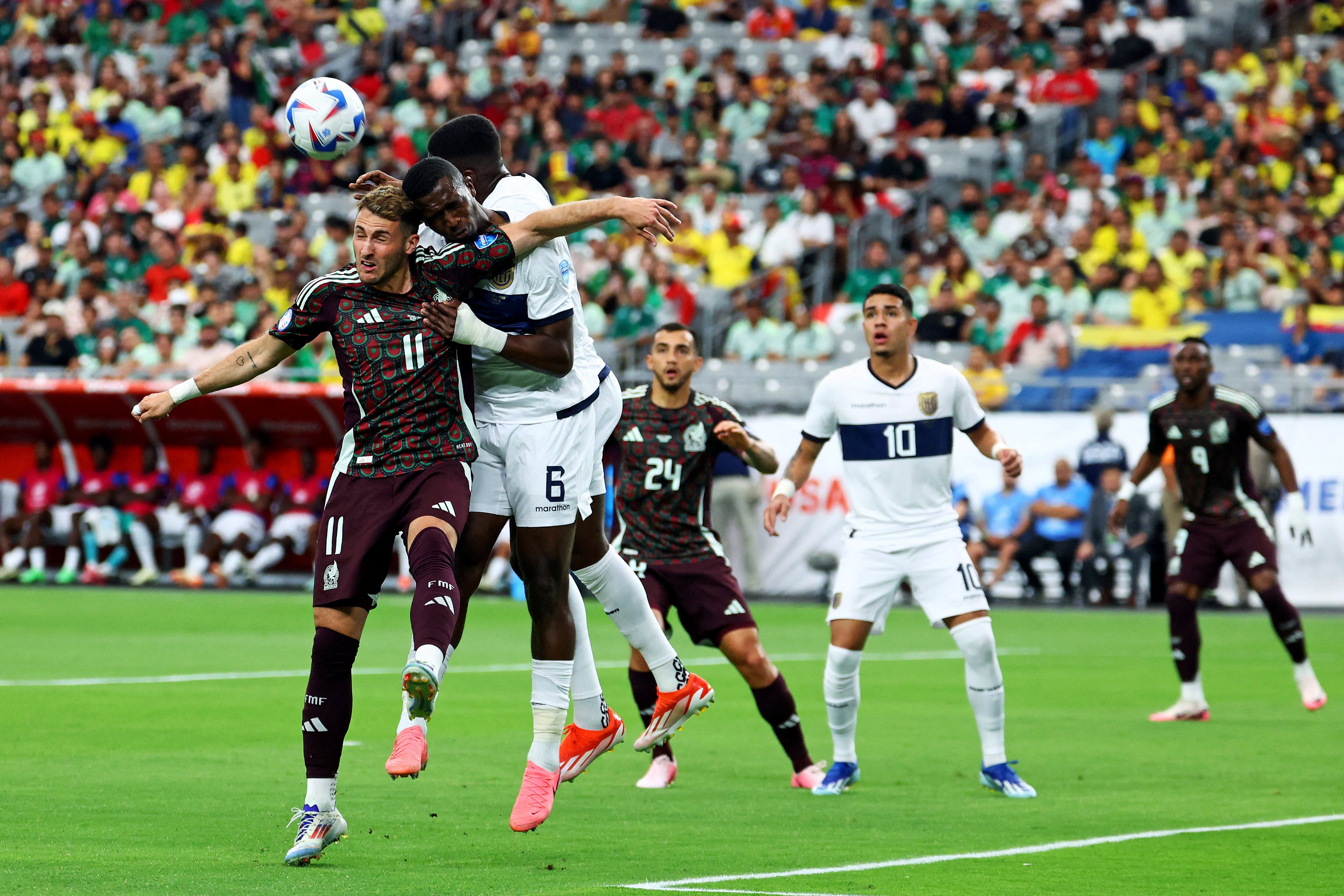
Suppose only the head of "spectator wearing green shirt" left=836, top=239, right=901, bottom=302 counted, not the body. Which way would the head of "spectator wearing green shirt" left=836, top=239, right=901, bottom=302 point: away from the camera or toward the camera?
toward the camera

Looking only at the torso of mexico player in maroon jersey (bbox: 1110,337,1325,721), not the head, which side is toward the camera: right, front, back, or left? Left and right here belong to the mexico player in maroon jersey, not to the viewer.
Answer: front

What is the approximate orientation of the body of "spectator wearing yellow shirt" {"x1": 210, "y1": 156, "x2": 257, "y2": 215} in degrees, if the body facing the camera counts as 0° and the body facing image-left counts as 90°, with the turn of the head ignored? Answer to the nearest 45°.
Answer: approximately 0°

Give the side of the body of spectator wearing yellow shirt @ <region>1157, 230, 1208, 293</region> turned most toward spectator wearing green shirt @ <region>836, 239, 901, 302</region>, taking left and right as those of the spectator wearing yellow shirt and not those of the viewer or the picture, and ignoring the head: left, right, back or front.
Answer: right

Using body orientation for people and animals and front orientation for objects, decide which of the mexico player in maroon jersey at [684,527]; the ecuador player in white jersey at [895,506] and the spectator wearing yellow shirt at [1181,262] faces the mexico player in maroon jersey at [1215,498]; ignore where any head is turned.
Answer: the spectator wearing yellow shirt

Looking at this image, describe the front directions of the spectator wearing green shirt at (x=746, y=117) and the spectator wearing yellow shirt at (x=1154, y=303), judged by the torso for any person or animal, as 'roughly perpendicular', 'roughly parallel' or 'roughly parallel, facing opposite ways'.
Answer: roughly parallel

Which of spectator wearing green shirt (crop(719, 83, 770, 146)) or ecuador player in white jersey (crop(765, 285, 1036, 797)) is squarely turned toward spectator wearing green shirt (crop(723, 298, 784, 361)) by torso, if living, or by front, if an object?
spectator wearing green shirt (crop(719, 83, 770, 146))

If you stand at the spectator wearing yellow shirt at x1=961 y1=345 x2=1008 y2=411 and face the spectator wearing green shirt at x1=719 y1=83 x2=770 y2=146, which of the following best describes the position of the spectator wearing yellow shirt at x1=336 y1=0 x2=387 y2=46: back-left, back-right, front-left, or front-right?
front-left

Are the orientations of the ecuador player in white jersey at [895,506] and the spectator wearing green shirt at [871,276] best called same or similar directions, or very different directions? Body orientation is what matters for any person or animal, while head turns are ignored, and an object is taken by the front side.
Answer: same or similar directions

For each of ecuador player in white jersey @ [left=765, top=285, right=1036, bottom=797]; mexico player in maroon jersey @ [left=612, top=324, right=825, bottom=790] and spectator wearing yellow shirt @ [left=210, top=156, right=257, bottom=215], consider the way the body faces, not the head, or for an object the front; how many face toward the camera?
3

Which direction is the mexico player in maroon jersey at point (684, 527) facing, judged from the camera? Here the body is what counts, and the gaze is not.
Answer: toward the camera

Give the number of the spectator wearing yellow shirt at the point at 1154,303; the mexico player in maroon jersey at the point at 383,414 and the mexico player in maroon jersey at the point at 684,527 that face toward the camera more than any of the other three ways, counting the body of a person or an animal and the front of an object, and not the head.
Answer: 3

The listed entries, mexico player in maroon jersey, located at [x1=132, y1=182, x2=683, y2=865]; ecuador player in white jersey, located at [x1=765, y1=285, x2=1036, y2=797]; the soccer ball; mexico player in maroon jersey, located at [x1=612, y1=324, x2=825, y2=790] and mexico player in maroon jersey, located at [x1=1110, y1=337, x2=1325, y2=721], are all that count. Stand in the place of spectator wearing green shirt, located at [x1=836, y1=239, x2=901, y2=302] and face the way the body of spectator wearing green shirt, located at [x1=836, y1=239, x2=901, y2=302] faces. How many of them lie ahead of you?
5

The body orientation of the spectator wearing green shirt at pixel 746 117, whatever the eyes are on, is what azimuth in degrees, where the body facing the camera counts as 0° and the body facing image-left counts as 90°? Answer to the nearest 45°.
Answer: approximately 0°

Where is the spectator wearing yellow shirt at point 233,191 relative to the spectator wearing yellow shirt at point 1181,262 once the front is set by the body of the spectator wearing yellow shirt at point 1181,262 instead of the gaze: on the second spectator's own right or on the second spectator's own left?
on the second spectator's own right

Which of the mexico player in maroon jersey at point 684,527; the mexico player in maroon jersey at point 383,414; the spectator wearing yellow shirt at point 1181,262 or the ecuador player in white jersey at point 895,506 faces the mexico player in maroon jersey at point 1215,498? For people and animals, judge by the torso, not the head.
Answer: the spectator wearing yellow shirt

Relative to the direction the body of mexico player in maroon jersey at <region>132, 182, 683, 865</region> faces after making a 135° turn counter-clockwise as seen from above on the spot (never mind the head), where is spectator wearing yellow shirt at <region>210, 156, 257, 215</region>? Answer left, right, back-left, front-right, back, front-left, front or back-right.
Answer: front-left

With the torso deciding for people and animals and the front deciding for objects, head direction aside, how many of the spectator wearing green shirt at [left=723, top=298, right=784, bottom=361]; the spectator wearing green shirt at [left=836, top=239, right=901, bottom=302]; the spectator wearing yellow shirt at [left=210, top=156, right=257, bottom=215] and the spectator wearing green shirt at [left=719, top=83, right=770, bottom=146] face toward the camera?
4

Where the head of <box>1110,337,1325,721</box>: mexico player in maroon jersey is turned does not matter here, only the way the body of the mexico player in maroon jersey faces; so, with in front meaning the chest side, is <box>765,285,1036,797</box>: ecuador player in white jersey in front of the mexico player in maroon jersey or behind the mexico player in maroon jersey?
in front

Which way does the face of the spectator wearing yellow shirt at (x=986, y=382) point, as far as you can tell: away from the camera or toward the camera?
toward the camera

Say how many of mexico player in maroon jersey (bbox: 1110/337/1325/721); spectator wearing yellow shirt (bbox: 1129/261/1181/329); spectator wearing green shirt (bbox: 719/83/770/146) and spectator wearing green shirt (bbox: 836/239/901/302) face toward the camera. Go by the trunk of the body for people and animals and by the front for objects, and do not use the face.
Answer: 4

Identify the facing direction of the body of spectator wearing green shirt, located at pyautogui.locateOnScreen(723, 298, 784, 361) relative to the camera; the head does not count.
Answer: toward the camera

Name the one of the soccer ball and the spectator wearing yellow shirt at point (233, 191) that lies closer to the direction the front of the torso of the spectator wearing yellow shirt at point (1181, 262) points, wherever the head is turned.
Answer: the soccer ball
